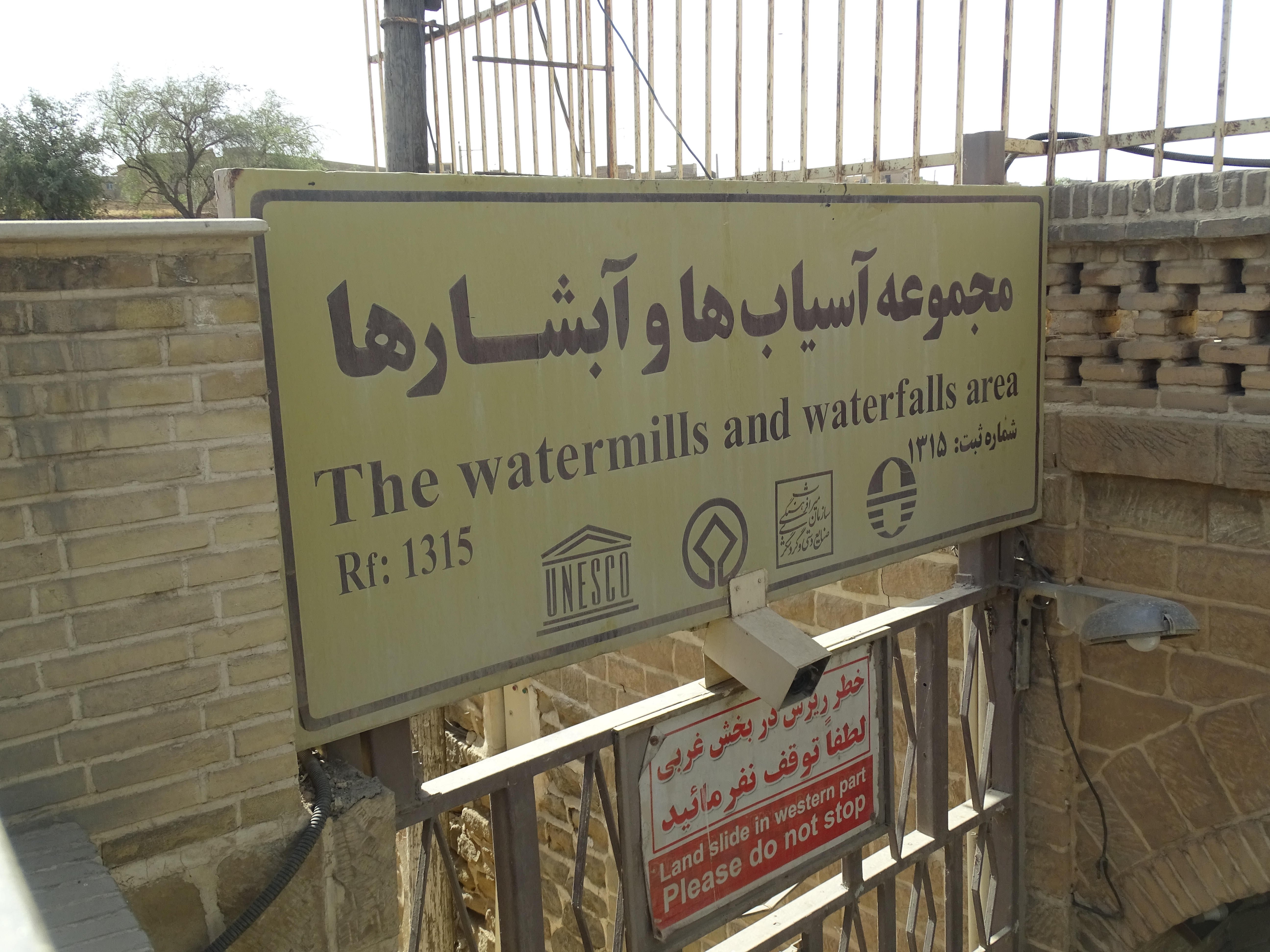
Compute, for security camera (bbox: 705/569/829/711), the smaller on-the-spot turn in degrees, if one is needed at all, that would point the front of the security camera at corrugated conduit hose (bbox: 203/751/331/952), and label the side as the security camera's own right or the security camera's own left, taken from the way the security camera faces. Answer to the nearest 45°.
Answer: approximately 90° to the security camera's own right

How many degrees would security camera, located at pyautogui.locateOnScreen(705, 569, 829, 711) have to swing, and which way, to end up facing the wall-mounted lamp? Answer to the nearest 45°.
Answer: approximately 90° to its left

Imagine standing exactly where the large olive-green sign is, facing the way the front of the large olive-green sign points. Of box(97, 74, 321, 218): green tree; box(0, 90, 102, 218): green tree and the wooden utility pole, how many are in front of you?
0

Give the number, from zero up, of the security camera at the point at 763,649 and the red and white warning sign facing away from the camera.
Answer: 0

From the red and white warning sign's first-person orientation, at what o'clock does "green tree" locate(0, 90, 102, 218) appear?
The green tree is roughly at 6 o'clock from the red and white warning sign.

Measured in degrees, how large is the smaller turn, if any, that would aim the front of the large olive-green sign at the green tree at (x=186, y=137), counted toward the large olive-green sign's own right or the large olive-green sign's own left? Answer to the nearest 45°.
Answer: approximately 180°

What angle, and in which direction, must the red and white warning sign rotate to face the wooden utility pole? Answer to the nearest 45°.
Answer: approximately 180°

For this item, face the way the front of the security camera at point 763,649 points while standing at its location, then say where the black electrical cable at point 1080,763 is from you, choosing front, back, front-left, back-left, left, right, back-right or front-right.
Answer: left

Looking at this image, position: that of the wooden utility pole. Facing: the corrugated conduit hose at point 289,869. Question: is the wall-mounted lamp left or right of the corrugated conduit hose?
left

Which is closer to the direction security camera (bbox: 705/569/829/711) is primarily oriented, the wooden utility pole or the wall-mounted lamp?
the wall-mounted lamp

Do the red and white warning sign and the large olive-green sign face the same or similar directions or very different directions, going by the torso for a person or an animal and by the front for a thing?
same or similar directions

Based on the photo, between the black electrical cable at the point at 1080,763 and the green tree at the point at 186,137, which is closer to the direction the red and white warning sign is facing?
the black electrical cable

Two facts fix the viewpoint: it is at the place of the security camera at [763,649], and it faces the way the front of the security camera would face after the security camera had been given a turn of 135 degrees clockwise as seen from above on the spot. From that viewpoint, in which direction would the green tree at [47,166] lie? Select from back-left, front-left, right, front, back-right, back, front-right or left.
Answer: front-right

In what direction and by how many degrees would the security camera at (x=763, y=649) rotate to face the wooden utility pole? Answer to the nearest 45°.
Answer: approximately 180°
